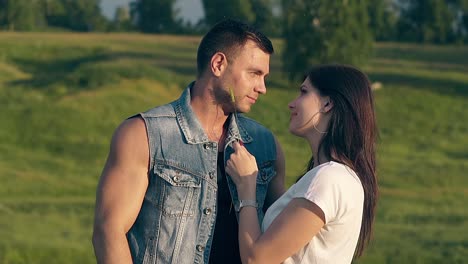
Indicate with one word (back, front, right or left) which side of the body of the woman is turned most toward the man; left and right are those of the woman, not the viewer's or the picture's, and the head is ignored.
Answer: front

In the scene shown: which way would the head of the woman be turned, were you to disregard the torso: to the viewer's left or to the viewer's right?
to the viewer's left

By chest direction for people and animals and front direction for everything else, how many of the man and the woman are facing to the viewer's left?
1

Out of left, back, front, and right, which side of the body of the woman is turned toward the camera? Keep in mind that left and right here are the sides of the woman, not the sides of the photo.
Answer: left

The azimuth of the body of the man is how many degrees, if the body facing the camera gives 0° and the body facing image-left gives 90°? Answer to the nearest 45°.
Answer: approximately 315°
